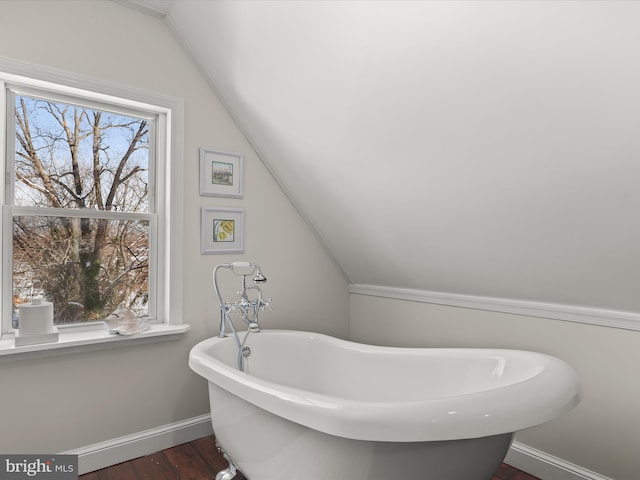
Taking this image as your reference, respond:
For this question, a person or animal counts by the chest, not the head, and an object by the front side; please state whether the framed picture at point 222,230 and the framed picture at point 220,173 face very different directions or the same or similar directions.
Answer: same or similar directions

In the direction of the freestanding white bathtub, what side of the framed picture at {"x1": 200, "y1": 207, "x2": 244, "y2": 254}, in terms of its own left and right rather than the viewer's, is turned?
front

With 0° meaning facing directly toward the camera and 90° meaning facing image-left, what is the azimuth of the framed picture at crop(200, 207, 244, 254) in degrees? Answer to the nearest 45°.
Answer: approximately 315°

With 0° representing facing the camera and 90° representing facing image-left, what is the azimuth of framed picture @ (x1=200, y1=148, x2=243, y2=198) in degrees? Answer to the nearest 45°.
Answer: approximately 315°

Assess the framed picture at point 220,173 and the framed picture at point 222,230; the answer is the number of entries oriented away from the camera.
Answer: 0

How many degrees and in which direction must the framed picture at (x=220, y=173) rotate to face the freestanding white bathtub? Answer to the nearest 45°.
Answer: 0° — it already faces it

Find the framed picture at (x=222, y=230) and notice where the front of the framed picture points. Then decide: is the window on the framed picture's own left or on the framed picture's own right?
on the framed picture's own right
